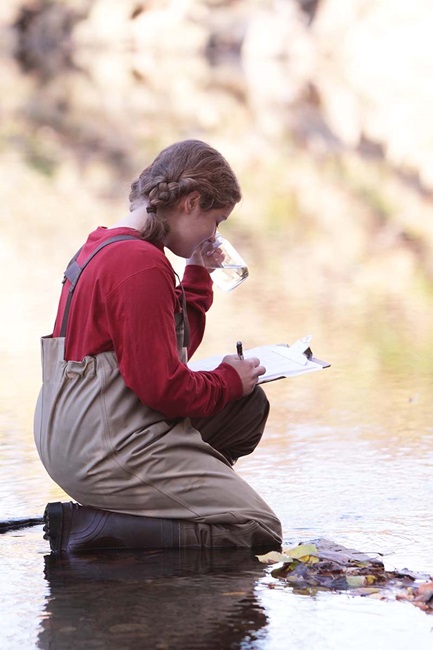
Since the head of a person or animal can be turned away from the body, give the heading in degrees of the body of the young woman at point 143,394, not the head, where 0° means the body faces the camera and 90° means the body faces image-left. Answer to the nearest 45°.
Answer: approximately 270°

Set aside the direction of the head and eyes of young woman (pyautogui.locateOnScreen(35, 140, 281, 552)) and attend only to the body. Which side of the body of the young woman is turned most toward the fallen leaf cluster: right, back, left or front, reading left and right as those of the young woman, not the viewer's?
front

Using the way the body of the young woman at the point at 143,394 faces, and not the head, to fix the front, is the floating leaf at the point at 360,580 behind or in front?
in front

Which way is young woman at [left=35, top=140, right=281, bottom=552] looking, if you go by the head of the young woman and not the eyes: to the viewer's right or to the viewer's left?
to the viewer's right
